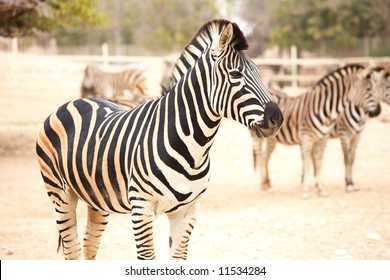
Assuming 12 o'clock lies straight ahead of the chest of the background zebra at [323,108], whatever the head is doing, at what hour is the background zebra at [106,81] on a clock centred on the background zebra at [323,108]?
the background zebra at [106,81] is roughly at 6 o'clock from the background zebra at [323,108].

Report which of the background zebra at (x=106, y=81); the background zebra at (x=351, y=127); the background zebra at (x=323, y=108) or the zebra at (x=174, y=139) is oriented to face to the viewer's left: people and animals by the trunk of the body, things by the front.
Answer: the background zebra at (x=106, y=81)

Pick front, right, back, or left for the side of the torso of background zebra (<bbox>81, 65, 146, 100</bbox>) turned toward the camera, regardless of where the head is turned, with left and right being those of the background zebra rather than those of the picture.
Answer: left

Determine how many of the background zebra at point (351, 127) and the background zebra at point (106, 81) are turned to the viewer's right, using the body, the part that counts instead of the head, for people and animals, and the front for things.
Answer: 1

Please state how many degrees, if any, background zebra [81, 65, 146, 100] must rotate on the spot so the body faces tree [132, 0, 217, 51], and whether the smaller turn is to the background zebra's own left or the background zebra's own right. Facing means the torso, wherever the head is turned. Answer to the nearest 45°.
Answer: approximately 90° to the background zebra's own right

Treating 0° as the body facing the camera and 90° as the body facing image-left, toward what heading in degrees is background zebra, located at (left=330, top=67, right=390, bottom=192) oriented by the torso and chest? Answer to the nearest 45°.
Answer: approximately 270°

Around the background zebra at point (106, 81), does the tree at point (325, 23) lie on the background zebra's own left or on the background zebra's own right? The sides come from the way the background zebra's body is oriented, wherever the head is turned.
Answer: on the background zebra's own right

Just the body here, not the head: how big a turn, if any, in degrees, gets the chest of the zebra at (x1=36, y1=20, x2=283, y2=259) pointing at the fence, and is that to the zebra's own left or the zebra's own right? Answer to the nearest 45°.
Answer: approximately 135° to the zebra's own left

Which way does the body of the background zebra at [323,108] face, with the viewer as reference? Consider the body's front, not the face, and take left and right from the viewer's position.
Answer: facing the viewer and to the right of the viewer

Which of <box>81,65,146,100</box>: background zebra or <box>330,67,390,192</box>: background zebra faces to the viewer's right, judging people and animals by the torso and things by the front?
<box>330,67,390,192</box>: background zebra

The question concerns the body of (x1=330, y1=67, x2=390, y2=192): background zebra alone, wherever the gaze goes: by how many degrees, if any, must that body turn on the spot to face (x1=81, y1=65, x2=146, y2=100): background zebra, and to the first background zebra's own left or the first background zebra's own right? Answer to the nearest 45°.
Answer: approximately 135° to the first background zebra's own left

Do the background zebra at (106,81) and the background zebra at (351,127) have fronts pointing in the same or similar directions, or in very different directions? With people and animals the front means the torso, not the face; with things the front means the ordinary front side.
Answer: very different directions
